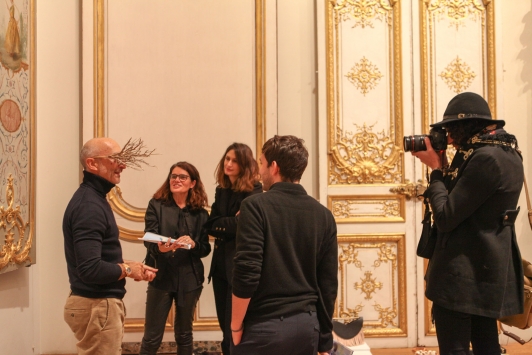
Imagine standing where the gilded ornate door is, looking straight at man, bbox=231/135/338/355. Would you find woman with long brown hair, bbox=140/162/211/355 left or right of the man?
right

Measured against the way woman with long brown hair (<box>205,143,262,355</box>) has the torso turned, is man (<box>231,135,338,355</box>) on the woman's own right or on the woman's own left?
on the woman's own left

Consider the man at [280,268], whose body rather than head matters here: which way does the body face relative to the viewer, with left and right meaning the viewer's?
facing away from the viewer and to the left of the viewer

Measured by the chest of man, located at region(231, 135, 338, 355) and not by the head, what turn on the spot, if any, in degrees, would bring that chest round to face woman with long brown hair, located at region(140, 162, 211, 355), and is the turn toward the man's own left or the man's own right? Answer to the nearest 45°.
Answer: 0° — they already face them

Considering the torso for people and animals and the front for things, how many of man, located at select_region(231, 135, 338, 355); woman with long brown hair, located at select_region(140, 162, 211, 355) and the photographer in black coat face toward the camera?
1

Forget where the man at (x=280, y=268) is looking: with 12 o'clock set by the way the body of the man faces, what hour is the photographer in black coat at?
The photographer in black coat is roughly at 4 o'clock from the man.

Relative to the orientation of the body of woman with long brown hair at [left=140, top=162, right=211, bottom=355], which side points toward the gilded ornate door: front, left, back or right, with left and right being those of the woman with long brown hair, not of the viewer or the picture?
left

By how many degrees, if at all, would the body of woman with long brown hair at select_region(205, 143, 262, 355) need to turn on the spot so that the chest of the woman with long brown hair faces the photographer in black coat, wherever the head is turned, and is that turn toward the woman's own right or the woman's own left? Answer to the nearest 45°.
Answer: approximately 90° to the woman's own left

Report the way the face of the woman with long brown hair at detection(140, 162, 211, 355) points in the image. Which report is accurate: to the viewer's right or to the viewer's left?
to the viewer's left

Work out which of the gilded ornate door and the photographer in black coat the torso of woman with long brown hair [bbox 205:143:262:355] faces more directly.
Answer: the photographer in black coat

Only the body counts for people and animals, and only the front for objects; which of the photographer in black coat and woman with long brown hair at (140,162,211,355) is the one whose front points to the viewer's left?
the photographer in black coat

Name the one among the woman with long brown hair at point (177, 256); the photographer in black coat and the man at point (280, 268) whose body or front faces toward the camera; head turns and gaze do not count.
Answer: the woman with long brown hair

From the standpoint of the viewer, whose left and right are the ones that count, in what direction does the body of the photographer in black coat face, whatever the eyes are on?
facing to the left of the viewer

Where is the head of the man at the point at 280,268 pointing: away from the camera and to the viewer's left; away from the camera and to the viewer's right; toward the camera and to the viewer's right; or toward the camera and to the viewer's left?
away from the camera and to the viewer's left

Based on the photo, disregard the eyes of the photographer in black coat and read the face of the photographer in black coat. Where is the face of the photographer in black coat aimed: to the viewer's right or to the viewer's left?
to the viewer's left

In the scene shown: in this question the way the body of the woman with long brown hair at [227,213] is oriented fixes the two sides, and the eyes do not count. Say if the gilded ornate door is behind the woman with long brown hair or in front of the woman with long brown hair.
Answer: behind

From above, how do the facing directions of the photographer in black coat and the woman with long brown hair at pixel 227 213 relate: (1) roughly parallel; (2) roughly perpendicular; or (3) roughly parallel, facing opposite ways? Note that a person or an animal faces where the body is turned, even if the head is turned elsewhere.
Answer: roughly perpendicular
